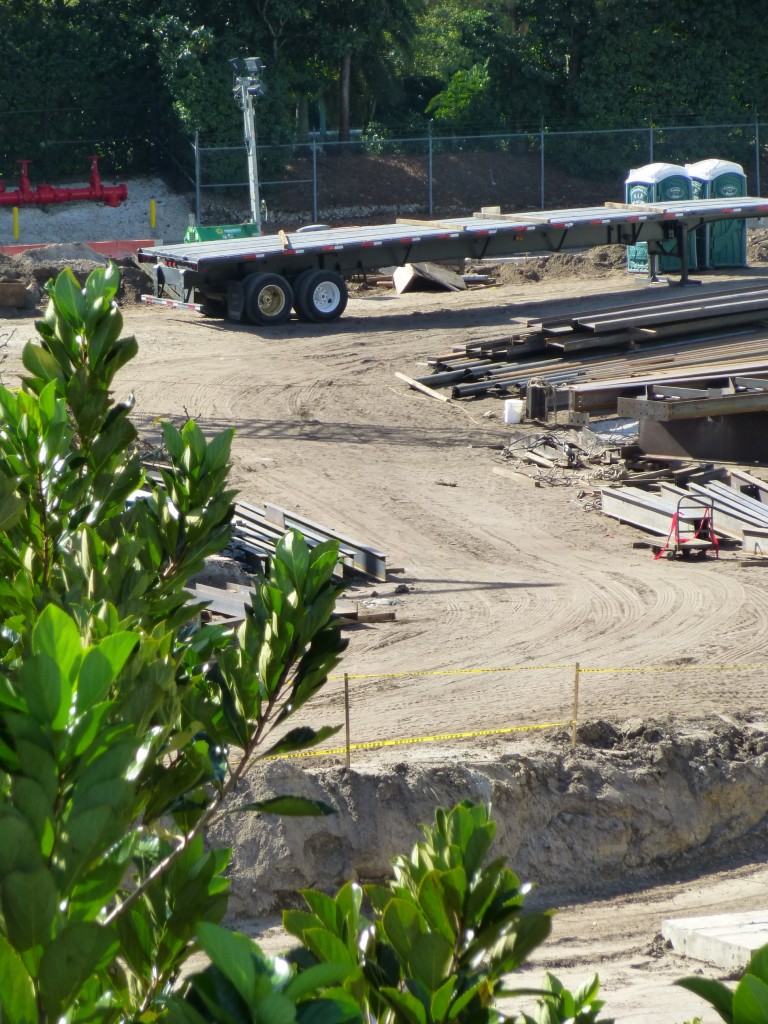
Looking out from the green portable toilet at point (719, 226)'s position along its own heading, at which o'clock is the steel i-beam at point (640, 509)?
The steel i-beam is roughly at 12 o'clock from the green portable toilet.

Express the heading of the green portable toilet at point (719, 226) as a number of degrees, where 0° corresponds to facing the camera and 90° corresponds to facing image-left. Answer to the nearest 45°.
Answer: approximately 0°

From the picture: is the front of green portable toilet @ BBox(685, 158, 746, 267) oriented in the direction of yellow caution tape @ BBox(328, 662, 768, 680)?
yes

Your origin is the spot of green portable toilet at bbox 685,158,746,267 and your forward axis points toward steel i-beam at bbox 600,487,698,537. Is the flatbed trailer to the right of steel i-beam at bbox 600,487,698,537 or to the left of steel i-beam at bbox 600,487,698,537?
right

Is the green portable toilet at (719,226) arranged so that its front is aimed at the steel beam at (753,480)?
yes

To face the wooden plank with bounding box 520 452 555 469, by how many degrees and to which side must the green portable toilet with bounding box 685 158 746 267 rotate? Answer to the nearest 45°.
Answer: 0° — it already faces it

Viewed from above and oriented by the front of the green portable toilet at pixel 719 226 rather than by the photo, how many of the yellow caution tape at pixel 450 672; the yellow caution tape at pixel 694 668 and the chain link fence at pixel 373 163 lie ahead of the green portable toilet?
2

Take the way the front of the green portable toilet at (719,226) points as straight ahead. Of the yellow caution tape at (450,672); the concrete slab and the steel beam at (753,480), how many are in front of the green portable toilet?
3

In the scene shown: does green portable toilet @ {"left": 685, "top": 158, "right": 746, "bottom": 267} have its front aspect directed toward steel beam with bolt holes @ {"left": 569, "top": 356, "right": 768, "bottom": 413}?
yes

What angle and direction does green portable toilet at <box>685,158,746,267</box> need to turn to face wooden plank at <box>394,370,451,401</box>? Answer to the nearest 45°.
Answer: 0° — it already faces it

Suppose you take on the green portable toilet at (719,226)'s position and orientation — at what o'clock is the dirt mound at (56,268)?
The dirt mound is roughly at 2 o'clock from the green portable toilet.
